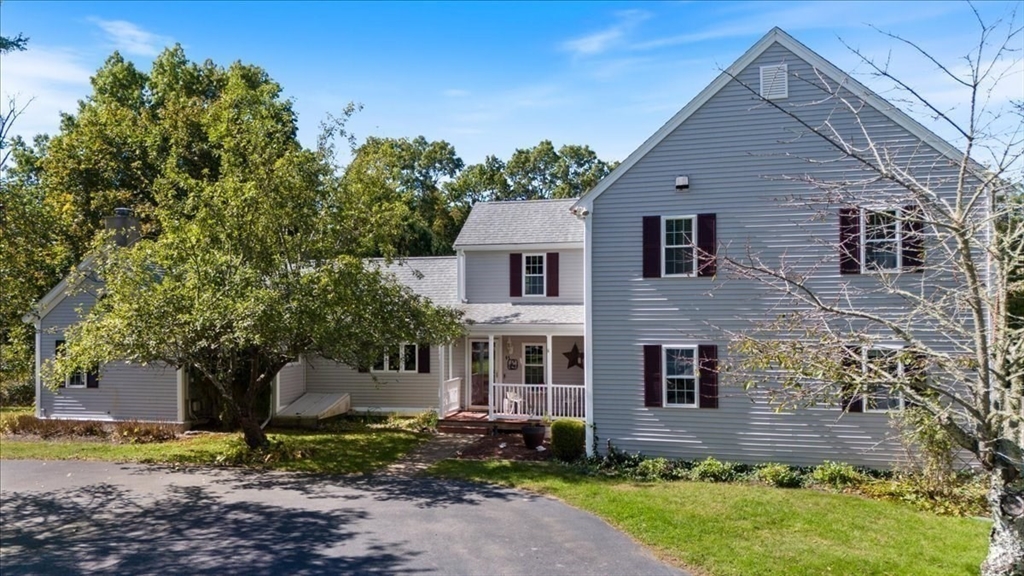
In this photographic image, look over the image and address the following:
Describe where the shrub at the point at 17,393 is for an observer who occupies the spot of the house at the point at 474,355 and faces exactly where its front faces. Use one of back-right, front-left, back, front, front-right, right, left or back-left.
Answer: back-right

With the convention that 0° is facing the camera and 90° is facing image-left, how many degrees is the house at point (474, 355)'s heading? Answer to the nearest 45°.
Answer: approximately 0°

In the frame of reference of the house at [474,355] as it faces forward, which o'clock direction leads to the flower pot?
The flower pot is roughly at 12 o'clock from the house.

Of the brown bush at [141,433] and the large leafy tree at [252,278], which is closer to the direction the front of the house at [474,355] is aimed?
the large leafy tree

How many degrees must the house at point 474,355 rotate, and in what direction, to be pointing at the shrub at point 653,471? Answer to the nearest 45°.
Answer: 0° — it already faces it

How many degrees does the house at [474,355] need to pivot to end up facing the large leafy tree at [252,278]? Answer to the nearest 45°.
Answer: approximately 45° to its right

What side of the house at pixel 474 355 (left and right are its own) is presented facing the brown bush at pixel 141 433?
right
